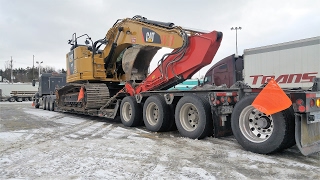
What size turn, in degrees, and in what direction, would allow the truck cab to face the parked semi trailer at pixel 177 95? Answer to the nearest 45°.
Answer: approximately 135° to its left

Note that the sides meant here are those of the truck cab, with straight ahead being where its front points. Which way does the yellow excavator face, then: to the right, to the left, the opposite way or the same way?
the opposite way

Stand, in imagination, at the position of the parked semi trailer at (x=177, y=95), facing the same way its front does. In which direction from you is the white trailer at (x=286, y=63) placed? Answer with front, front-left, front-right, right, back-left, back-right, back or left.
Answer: right

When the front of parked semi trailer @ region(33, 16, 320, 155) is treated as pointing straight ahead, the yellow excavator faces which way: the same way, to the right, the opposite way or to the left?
the opposite way

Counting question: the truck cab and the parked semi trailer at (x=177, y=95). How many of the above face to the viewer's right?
0

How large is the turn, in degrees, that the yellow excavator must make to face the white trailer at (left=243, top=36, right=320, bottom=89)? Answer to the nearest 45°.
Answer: approximately 45° to its left

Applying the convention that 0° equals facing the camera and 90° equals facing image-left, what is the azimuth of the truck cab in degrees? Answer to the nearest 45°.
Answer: approximately 135°

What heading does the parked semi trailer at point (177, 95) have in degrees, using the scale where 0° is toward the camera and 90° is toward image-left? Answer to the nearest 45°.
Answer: approximately 135°
